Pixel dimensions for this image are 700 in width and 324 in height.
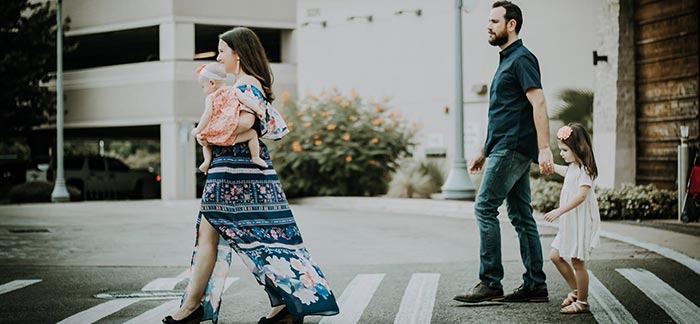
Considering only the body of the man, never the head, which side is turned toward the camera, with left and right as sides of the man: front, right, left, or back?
left

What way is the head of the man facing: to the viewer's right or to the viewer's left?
to the viewer's left

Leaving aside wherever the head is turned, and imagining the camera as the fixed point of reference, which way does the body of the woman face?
to the viewer's left

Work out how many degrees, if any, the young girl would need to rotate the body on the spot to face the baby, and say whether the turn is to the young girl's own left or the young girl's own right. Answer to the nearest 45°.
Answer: approximately 45° to the young girl's own left

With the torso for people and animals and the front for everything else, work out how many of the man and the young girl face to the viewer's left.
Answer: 2

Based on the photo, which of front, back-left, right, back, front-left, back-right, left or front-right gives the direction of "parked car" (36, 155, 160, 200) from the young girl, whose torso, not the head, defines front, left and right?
front-right

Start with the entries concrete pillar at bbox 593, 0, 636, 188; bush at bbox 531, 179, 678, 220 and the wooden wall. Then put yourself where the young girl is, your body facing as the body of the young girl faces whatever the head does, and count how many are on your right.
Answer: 3

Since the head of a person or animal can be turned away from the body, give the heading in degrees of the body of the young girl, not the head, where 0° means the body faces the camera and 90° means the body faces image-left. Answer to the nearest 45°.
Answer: approximately 90°

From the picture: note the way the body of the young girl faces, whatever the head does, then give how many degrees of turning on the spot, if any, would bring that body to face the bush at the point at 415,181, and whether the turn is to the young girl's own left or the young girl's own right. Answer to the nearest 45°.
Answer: approximately 90° to the young girl's own right
